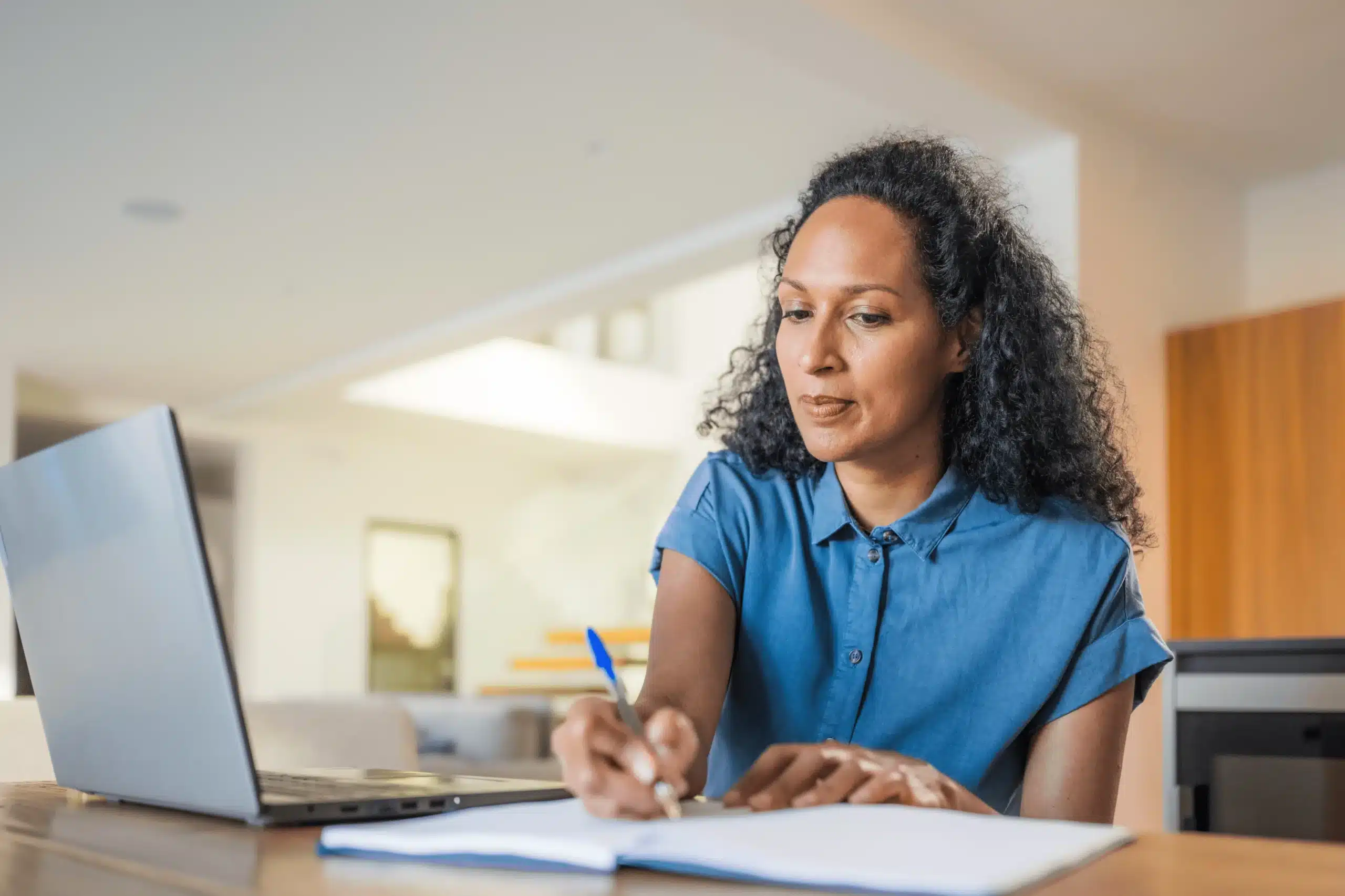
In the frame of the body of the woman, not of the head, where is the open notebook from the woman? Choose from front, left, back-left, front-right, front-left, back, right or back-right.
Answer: front-left

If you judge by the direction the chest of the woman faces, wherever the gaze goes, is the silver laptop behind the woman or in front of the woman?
in front

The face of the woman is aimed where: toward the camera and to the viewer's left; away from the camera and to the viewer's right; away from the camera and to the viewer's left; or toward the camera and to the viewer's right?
toward the camera and to the viewer's left

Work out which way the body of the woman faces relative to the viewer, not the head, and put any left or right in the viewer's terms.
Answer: facing the viewer and to the left of the viewer

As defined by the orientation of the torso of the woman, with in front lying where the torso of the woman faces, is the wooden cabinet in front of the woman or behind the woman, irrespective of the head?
behind

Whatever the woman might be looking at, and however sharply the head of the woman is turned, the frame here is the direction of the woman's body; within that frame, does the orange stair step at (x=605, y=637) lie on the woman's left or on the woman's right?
on the woman's right

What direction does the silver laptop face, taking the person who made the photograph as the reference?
facing away from the viewer and to the right of the viewer

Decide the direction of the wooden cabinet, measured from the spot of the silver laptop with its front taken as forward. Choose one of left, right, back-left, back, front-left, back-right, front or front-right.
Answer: front

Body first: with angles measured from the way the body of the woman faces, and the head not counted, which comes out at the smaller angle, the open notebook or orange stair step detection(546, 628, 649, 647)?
the open notebook

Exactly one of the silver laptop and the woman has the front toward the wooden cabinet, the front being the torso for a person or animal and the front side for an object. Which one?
the silver laptop

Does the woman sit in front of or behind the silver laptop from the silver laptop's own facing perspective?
in front
